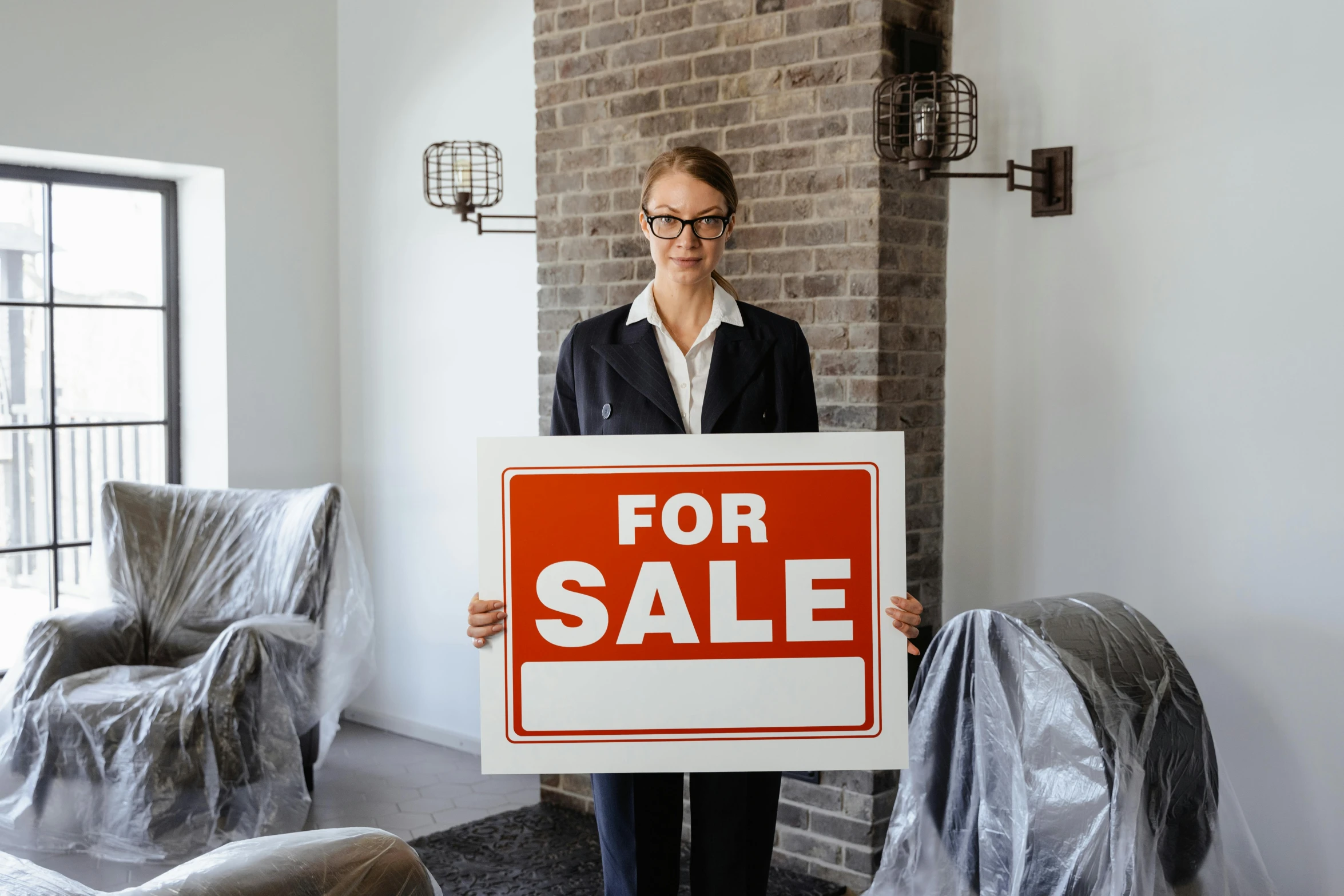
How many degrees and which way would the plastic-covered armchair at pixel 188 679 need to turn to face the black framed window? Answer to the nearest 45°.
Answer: approximately 135° to its right

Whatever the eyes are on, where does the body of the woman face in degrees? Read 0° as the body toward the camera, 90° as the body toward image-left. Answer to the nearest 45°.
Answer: approximately 0°

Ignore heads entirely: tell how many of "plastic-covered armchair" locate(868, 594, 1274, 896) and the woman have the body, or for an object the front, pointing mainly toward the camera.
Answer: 1

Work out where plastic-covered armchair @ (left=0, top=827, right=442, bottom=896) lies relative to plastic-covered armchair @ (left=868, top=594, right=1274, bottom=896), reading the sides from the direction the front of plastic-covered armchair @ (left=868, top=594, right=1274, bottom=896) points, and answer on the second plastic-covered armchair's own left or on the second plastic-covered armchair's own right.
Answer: on the second plastic-covered armchair's own left

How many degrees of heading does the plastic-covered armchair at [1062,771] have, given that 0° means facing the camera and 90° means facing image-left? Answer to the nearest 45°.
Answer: approximately 135°

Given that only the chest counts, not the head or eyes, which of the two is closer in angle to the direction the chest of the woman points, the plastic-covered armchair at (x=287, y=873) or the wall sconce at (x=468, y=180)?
the plastic-covered armchair

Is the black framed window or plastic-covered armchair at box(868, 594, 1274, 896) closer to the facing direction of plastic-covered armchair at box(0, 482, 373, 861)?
the plastic-covered armchair

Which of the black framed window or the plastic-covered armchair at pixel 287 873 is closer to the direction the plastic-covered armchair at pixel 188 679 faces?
the plastic-covered armchair

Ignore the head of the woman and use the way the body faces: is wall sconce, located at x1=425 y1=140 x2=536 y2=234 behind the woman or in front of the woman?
behind

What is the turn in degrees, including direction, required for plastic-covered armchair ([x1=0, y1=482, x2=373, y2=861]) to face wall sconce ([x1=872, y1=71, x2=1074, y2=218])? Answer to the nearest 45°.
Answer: approximately 90° to its left
